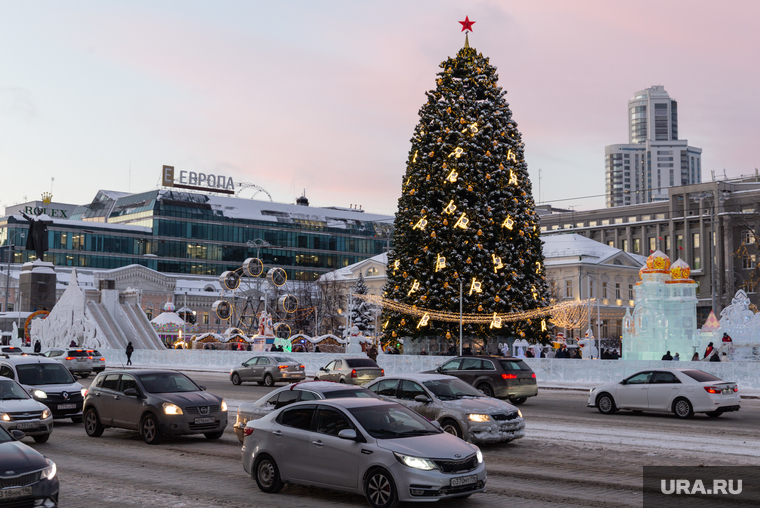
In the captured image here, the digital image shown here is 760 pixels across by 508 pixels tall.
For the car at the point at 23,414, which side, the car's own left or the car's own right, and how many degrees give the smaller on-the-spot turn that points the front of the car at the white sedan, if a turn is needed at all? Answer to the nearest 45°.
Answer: approximately 45° to the car's own left

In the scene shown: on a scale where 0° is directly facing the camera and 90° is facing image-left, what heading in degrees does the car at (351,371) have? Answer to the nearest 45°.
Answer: approximately 135°

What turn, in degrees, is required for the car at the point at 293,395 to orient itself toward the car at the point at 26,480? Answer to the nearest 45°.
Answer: approximately 90° to its right

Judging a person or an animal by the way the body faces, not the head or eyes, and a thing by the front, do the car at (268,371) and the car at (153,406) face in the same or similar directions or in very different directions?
very different directions

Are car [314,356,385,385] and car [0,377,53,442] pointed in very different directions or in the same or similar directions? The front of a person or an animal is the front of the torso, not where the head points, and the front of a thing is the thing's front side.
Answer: very different directions

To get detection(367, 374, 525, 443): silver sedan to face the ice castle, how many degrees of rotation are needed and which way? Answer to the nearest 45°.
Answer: approximately 135° to its left
